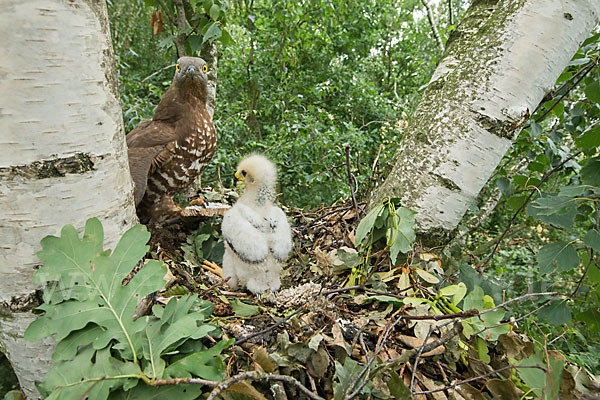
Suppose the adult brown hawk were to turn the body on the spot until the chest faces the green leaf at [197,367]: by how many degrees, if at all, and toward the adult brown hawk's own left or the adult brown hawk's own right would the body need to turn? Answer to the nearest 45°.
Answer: approximately 45° to the adult brown hawk's own right

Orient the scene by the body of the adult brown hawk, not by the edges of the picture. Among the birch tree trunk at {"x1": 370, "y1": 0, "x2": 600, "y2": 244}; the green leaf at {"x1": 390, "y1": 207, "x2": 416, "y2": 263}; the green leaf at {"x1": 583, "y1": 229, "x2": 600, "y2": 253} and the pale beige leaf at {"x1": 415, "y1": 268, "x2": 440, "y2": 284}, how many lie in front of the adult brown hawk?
4

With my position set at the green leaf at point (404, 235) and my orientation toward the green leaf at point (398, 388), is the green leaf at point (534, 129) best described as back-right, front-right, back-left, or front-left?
back-left

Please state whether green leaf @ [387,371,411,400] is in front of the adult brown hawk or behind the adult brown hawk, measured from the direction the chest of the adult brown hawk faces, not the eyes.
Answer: in front

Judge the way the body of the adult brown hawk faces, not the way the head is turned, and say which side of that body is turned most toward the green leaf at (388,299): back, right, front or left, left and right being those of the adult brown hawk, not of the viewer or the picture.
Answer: front

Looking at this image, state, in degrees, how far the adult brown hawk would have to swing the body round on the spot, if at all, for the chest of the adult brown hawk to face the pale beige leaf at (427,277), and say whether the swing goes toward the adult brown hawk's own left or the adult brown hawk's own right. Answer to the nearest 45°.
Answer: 0° — it already faces it

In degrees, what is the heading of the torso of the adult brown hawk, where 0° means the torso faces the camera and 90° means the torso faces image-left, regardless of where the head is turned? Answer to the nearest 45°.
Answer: approximately 315°

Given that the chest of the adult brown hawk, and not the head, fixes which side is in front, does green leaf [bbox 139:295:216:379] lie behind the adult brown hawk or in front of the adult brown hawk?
in front

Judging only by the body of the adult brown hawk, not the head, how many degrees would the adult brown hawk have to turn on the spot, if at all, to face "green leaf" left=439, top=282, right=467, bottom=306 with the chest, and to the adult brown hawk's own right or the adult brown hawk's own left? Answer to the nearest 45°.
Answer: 0° — it already faces it

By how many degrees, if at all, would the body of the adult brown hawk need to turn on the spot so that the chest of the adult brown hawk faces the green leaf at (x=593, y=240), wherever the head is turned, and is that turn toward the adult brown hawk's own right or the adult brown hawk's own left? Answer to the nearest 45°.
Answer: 0° — it already faces it

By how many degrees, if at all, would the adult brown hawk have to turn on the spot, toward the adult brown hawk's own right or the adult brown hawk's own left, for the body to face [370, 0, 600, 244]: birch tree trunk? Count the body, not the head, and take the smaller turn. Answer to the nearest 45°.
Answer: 0° — it already faces it

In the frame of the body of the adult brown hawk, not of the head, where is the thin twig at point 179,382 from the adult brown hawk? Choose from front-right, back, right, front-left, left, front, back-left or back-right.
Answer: front-right
